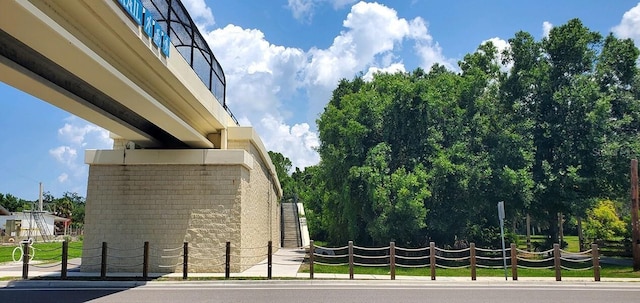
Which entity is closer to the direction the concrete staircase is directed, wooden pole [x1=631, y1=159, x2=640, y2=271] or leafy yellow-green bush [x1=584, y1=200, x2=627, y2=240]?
the wooden pole

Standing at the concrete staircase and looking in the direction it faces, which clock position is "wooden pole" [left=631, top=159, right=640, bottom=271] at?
The wooden pole is roughly at 11 o'clock from the concrete staircase.

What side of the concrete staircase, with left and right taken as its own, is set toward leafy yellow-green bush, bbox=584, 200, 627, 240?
left

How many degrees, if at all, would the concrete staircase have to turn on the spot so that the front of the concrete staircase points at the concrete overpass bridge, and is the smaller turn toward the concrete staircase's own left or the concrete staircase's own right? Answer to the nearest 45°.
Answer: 0° — it already faces it

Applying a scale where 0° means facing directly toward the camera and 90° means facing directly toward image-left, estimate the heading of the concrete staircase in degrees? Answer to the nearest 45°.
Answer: approximately 0°

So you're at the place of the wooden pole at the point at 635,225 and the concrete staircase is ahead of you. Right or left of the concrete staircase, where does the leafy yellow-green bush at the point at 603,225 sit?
right
